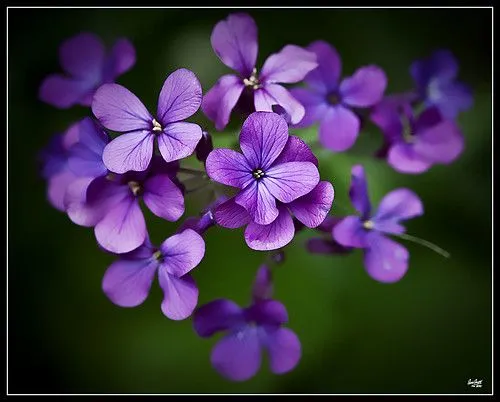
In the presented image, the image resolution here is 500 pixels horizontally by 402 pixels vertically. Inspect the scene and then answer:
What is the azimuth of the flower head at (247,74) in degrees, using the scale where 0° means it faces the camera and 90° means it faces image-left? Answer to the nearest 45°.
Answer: approximately 0°

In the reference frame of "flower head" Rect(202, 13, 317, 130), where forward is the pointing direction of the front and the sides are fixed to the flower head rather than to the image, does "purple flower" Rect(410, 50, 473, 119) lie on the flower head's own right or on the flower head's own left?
on the flower head's own left

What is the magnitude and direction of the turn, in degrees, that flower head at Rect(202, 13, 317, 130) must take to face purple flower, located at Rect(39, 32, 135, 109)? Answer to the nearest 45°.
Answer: approximately 135° to its right
